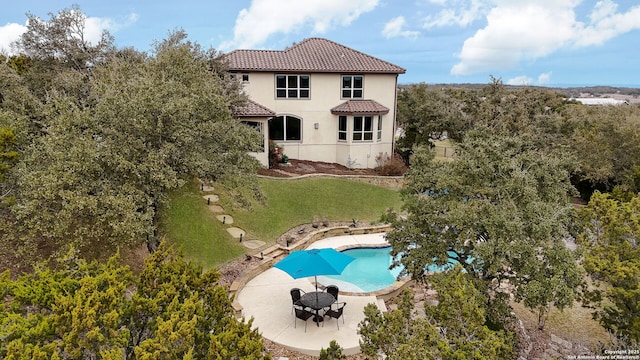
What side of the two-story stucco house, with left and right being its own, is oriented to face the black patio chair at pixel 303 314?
back

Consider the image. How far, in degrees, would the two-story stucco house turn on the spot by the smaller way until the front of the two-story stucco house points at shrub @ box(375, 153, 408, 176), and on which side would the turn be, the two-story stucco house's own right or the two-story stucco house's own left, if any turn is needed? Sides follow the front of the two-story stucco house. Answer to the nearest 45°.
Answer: approximately 90° to the two-story stucco house's own right

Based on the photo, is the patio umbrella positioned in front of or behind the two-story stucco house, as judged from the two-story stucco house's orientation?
behind

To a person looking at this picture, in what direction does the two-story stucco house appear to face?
facing away from the viewer

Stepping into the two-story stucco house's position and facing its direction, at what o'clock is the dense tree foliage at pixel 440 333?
The dense tree foliage is roughly at 6 o'clock from the two-story stucco house.

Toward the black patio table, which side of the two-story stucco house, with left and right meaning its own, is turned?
back

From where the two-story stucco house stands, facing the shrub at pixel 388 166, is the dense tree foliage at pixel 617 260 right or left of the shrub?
right
